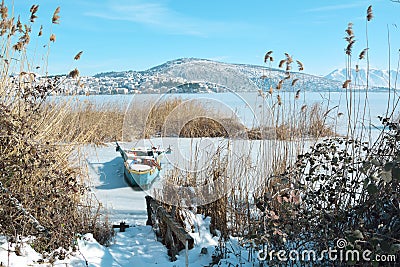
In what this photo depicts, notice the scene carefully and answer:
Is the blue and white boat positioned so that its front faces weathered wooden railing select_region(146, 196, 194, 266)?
yes

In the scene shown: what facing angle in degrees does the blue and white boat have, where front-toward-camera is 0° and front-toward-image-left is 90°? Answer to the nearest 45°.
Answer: approximately 0°
